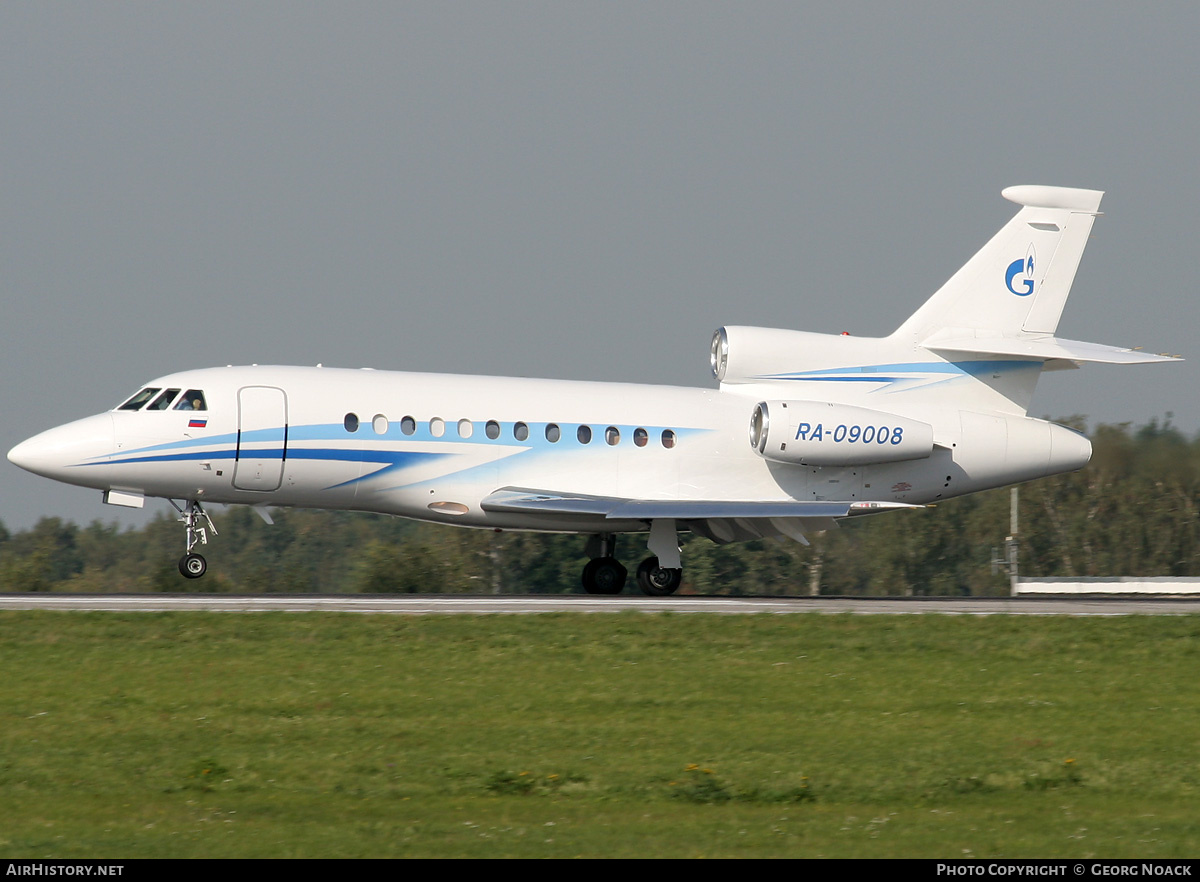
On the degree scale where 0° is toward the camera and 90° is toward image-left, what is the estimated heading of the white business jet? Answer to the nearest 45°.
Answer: approximately 90°
